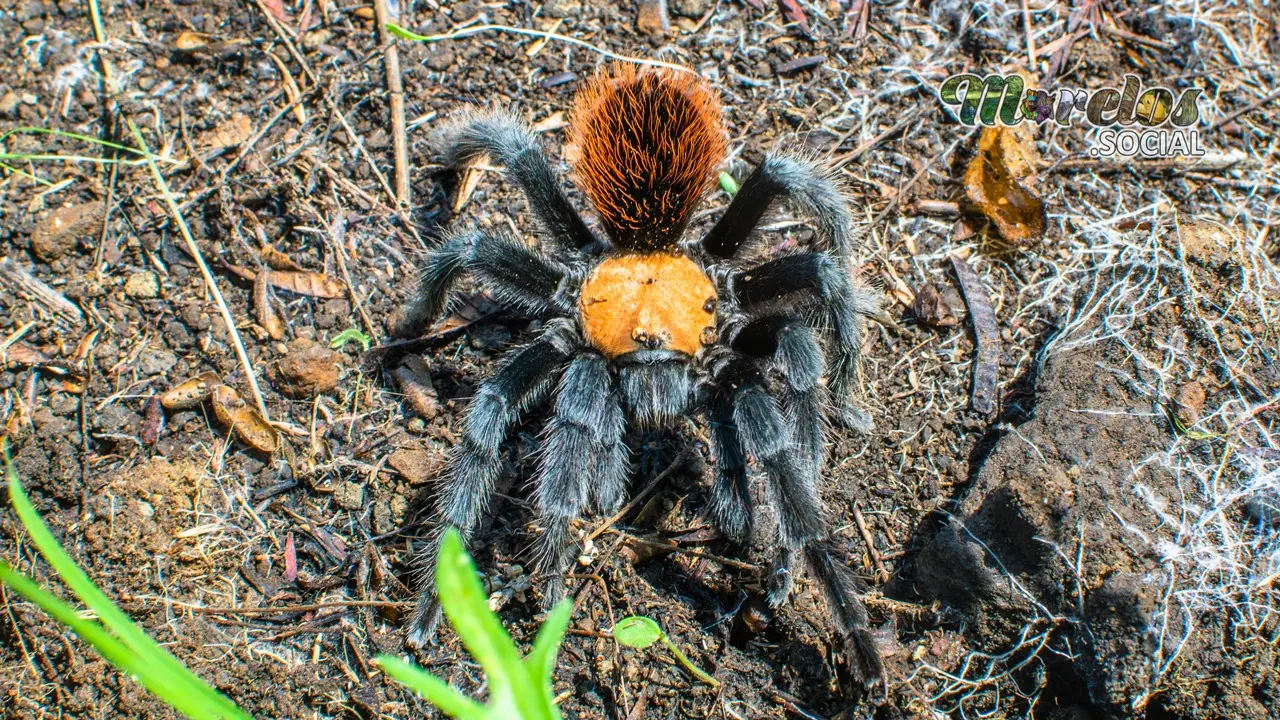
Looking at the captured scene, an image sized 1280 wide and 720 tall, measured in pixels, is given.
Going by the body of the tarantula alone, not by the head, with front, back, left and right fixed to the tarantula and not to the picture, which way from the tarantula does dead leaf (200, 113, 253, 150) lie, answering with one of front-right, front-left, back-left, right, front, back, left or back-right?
back-right

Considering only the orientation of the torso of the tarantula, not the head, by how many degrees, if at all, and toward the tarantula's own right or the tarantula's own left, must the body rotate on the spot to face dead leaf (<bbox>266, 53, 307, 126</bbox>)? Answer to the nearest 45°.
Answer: approximately 135° to the tarantula's own right

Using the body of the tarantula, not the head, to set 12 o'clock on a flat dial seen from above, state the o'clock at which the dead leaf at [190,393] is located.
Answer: The dead leaf is roughly at 3 o'clock from the tarantula.

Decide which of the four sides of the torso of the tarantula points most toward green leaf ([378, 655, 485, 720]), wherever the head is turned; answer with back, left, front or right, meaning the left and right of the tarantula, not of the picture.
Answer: front

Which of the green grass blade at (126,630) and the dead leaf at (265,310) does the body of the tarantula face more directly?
the green grass blade

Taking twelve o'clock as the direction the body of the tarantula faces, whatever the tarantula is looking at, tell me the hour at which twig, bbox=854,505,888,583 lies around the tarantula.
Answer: The twig is roughly at 10 o'clock from the tarantula.

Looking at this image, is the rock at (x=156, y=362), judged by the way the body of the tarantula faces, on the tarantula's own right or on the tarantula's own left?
on the tarantula's own right

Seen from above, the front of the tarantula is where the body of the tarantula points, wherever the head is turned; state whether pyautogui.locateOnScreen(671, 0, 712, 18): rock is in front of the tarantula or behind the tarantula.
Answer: behind

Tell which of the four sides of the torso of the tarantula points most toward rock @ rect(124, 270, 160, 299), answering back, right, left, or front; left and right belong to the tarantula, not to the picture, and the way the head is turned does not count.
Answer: right

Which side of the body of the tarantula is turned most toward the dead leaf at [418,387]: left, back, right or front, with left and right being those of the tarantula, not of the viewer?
right

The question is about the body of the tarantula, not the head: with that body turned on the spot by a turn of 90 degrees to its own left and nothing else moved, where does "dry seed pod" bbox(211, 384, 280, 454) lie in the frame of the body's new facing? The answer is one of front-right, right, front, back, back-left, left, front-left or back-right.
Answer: back

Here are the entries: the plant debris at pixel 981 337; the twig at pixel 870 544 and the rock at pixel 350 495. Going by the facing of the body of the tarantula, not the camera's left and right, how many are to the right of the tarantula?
1

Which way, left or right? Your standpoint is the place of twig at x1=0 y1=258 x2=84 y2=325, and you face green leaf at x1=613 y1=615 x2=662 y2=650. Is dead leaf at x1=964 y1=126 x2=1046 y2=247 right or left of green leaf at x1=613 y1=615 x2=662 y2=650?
left

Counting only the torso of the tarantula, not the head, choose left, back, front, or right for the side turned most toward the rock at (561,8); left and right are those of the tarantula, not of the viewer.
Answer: back

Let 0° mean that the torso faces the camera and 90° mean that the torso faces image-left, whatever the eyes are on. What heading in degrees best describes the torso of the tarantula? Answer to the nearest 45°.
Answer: approximately 0°
